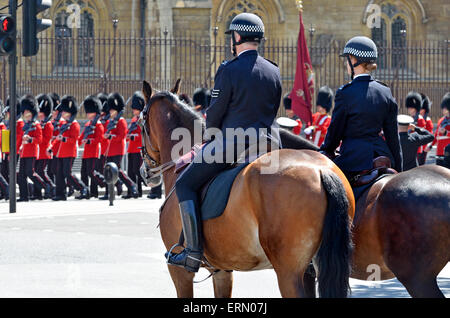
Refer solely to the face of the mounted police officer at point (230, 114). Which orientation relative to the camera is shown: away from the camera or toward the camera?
away from the camera

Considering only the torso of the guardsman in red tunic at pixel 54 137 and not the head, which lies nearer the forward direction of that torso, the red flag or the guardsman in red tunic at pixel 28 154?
the guardsman in red tunic

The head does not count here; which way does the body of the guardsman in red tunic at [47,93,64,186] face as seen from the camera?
to the viewer's left

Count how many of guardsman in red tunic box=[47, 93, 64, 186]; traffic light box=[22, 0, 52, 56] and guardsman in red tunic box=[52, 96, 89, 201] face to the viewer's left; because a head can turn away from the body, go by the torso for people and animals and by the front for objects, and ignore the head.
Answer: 2

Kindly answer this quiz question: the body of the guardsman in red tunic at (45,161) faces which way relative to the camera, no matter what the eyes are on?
to the viewer's left

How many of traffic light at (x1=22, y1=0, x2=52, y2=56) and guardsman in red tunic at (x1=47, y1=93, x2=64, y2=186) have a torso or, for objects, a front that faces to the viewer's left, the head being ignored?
1

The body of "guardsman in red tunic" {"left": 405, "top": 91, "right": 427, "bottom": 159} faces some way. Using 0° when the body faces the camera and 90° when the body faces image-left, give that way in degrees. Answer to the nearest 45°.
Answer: approximately 90°

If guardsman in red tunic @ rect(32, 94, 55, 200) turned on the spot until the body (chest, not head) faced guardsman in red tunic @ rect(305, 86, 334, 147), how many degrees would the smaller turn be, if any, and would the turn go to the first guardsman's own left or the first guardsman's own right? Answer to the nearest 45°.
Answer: approximately 135° to the first guardsman's own left
